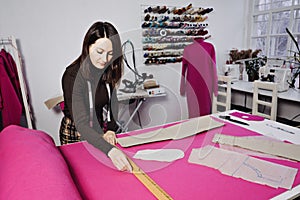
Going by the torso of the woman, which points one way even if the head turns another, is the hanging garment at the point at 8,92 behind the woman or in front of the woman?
behind

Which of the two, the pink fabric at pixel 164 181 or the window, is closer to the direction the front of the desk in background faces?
the pink fabric

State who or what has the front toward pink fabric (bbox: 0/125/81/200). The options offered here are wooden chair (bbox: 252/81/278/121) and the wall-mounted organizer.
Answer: the wall-mounted organizer

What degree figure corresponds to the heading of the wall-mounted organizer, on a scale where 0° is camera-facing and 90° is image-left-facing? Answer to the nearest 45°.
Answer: approximately 0°

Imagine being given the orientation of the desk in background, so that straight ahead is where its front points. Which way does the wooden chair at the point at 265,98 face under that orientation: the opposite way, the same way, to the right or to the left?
the opposite way

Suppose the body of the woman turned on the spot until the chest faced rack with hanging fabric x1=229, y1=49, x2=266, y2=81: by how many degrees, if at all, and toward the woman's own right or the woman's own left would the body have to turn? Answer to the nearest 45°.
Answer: approximately 90° to the woman's own left

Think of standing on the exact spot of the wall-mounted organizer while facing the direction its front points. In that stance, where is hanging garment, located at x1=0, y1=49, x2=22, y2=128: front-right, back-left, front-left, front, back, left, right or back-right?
front-right
